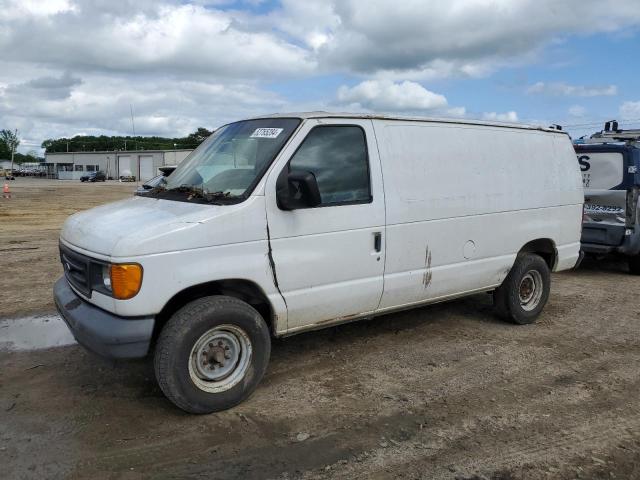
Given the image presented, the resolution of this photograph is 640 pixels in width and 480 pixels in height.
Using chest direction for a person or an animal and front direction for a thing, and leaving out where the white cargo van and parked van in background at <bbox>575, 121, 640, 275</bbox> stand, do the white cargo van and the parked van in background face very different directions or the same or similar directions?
very different directions

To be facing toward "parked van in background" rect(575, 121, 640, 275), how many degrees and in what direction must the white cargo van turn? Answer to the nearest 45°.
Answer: approximately 180°

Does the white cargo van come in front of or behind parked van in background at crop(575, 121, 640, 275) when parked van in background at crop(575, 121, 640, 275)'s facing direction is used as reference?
behind

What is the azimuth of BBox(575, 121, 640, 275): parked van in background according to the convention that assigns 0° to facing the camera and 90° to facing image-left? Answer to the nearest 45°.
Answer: approximately 225°

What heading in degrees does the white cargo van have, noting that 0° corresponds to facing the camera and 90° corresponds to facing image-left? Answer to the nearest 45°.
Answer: approximately 45°
